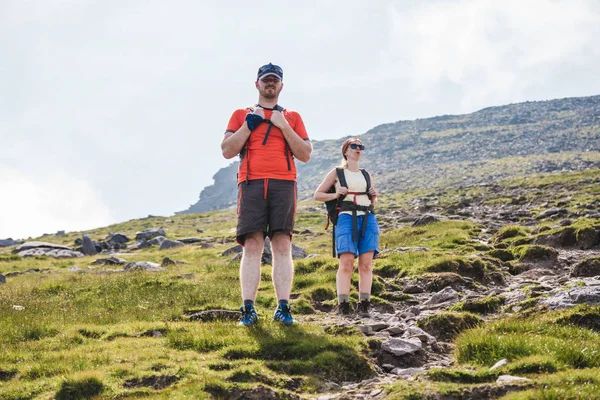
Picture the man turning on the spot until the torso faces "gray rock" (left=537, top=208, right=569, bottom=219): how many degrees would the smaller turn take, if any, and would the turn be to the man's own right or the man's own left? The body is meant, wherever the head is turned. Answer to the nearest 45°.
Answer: approximately 135° to the man's own left

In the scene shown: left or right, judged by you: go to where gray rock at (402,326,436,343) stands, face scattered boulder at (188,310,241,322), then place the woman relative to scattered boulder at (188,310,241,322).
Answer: right

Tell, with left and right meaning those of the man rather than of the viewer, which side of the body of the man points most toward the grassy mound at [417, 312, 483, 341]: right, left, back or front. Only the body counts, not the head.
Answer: left

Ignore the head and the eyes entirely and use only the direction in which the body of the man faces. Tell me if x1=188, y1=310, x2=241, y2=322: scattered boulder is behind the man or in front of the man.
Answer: behind

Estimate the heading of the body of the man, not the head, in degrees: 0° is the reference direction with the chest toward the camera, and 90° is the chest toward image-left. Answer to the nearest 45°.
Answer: approximately 0°

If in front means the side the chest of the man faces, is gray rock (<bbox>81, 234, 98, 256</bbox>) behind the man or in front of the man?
behind

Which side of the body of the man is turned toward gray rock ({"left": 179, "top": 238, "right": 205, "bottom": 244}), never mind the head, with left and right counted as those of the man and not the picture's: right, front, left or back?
back

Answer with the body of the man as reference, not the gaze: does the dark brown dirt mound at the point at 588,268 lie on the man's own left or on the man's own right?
on the man's own left

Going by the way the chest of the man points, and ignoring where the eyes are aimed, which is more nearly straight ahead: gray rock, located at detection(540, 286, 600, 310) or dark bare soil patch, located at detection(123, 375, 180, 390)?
the dark bare soil patch

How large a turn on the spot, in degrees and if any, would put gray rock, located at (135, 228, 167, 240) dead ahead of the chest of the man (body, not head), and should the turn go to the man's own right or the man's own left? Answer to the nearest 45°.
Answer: approximately 180°

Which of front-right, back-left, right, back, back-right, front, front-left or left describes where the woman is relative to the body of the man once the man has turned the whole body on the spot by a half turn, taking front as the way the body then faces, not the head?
front-right

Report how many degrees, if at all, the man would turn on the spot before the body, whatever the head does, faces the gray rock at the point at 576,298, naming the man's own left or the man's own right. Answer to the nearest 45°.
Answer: approximately 90° to the man's own left

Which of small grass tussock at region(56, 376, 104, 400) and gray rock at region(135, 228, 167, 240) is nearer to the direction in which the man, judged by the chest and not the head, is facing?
the small grass tussock
